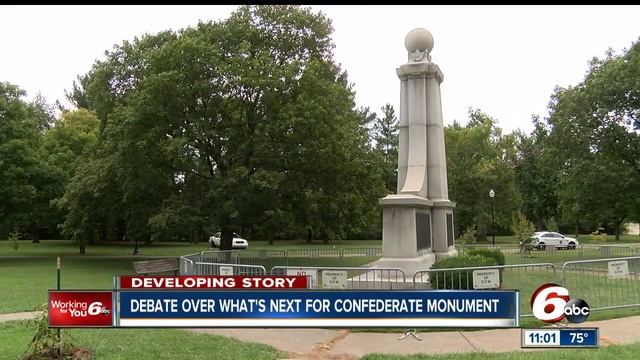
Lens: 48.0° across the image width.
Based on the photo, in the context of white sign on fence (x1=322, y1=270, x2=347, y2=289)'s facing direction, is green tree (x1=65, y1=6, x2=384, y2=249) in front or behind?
behind

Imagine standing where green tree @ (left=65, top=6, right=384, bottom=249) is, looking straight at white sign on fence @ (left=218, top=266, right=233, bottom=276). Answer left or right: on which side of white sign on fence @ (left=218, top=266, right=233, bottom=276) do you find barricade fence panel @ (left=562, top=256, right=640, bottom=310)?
left

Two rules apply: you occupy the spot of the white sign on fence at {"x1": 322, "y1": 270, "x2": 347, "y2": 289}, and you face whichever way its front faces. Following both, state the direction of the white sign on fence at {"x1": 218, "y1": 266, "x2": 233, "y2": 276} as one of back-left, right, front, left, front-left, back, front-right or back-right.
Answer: back-right

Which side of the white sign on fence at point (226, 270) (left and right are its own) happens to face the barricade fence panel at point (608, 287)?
left

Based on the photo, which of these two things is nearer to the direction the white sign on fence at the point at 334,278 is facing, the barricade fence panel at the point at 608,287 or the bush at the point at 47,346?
the bush

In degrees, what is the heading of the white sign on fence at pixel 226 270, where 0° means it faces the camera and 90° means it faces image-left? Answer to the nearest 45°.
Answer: approximately 0°

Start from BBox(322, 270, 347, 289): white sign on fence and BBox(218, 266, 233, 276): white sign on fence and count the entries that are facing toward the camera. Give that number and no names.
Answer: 2

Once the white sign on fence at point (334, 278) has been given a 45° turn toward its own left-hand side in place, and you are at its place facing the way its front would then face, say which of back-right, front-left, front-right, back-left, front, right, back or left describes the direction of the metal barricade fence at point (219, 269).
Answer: back

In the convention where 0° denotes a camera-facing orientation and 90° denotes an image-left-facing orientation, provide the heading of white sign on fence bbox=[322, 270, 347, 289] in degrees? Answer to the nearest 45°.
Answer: approximately 0°

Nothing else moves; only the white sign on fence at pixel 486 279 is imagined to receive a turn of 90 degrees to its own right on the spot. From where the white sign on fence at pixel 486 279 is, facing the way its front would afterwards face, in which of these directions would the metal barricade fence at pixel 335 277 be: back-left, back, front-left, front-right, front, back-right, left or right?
front
